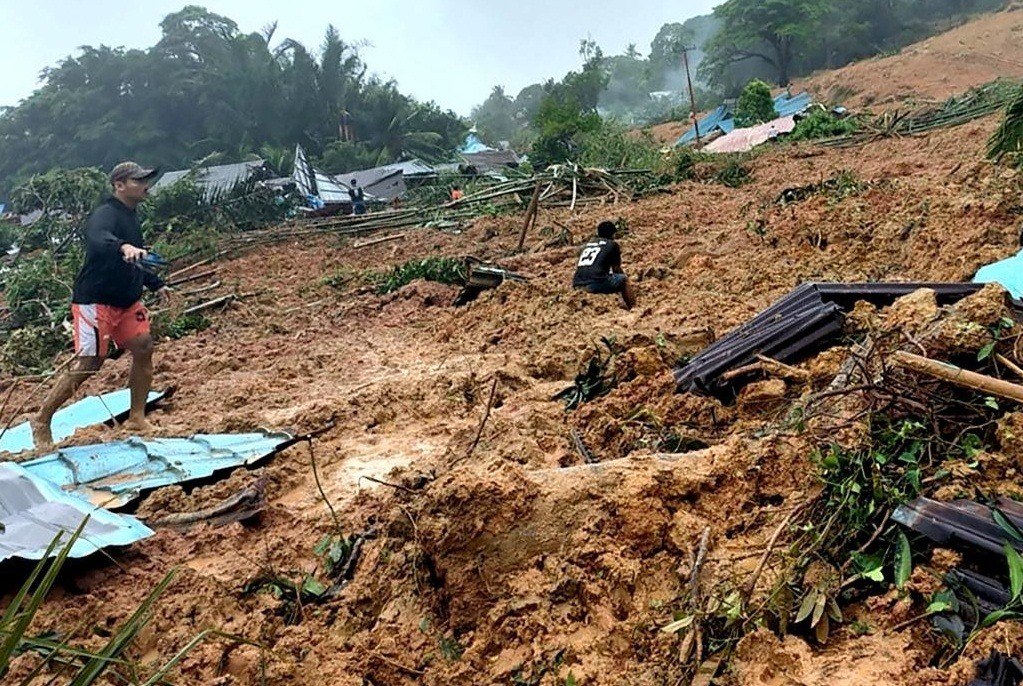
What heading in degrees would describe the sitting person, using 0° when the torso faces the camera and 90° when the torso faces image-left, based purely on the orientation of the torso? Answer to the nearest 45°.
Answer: approximately 225°

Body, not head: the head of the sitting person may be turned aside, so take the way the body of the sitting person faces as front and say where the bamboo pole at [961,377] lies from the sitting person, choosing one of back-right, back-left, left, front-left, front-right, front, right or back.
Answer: back-right

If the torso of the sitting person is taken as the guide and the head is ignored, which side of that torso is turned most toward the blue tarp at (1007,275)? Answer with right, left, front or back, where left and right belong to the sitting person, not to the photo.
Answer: right

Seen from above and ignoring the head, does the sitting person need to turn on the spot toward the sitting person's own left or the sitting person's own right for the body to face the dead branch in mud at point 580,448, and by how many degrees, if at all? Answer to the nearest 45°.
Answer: approximately 135° to the sitting person's own right

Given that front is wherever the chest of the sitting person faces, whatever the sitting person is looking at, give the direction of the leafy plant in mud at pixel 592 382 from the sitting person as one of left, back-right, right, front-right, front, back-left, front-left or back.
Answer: back-right

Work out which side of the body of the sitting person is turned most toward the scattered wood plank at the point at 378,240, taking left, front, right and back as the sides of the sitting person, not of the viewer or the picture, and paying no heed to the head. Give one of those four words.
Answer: left

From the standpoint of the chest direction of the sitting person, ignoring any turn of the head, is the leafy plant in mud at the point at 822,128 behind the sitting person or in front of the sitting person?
in front

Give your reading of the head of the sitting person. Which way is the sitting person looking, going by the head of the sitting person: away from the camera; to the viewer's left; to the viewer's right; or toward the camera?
away from the camera

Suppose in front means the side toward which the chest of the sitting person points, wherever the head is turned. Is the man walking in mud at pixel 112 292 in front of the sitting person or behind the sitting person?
behind

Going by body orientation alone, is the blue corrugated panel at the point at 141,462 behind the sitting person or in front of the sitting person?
behind

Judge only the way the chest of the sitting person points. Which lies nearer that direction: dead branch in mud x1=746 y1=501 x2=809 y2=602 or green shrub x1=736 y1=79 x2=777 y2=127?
the green shrub

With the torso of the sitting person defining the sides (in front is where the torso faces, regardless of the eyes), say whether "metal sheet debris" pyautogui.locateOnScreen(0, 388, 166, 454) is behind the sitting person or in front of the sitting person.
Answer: behind

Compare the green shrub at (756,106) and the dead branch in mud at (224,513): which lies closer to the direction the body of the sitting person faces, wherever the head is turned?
the green shrub

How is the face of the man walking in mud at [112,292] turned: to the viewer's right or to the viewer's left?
to the viewer's right
